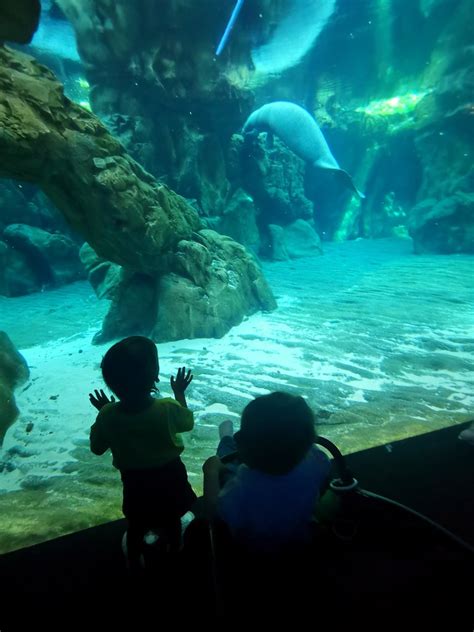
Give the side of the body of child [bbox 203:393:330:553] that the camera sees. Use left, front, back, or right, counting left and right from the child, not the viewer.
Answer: back

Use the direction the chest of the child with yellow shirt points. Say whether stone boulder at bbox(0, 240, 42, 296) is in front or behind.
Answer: in front

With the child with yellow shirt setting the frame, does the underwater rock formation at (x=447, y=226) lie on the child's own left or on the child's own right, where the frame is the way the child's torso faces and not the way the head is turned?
on the child's own right

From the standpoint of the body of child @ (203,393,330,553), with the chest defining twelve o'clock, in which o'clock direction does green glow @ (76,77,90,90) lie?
The green glow is roughly at 11 o'clock from the child.

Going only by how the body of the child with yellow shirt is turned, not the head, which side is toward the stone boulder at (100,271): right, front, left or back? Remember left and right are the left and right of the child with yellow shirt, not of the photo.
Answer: front

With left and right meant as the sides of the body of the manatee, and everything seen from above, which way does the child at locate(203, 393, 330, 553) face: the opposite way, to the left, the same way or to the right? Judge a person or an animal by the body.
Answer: to the right

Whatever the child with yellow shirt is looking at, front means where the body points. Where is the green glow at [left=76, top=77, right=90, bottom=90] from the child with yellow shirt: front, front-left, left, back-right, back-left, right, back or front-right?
front

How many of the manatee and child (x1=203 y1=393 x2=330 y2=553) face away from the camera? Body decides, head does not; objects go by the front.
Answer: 1

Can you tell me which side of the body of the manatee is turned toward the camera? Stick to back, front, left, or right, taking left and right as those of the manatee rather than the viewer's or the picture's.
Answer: left

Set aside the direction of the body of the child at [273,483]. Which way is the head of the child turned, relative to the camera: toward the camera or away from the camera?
away from the camera

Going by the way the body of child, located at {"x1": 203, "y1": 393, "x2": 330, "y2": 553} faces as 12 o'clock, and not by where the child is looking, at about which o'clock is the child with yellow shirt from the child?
The child with yellow shirt is roughly at 10 o'clock from the child.

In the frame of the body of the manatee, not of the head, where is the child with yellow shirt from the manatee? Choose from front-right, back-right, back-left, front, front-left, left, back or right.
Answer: left

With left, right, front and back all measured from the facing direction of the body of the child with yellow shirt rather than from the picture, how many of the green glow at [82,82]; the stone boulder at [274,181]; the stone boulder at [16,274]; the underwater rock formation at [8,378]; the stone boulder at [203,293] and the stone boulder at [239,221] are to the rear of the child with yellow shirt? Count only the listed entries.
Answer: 0

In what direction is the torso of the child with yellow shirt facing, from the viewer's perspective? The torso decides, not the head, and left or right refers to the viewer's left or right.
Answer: facing away from the viewer
